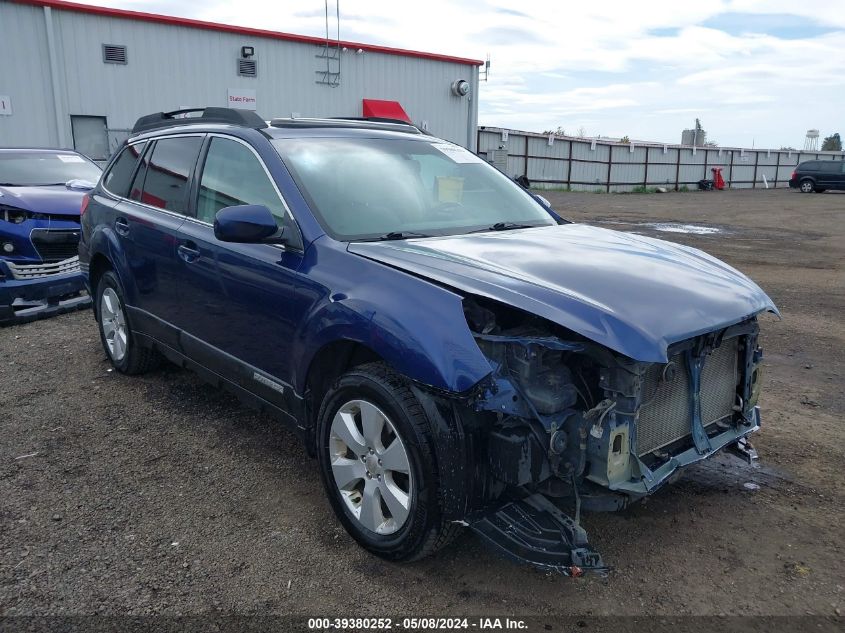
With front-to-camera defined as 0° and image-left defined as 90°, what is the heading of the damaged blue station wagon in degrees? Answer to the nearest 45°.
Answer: approximately 315°

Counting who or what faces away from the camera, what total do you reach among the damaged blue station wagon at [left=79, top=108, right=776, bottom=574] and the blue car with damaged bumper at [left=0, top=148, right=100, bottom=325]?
0

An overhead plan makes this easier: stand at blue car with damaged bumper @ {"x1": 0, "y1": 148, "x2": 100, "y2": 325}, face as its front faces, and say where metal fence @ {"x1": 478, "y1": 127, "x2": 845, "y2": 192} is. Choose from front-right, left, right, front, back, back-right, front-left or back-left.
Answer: left

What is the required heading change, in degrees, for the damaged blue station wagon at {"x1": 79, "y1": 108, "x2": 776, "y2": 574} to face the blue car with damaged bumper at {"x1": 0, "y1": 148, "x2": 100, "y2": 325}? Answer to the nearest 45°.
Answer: approximately 180°
